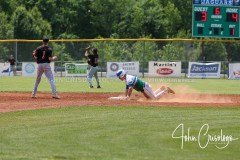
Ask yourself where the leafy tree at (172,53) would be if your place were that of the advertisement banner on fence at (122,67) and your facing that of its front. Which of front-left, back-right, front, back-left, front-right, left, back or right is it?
back-left

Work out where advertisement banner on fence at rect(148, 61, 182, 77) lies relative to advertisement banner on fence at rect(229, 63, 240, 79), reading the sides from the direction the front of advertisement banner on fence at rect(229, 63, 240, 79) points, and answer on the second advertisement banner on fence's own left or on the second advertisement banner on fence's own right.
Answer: on the second advertisement banner on fence's own right

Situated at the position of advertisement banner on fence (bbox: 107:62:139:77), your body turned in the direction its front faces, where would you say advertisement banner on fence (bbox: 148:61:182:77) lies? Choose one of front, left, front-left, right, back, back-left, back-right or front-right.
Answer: left

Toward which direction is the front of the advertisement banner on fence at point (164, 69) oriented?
toward the camera

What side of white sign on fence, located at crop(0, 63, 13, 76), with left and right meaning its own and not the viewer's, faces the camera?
front

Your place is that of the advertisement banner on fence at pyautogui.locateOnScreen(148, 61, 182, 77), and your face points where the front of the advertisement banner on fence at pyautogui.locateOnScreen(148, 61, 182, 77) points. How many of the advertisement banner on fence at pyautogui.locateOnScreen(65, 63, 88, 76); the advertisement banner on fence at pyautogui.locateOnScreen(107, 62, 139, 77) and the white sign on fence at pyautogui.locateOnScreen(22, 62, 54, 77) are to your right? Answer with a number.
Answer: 3

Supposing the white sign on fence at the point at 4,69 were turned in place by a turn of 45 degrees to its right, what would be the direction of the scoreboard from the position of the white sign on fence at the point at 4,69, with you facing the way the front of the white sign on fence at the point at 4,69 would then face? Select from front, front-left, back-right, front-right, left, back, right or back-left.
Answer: left

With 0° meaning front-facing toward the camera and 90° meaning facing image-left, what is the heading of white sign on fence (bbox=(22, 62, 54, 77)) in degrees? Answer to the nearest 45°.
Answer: approximately 0°

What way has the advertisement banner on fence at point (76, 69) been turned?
toward the camera

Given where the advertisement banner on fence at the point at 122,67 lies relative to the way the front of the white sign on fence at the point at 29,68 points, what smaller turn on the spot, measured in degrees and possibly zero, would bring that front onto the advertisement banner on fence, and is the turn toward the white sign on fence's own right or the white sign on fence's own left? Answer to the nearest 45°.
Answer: approximately 90° to the white sign on fence's own left
